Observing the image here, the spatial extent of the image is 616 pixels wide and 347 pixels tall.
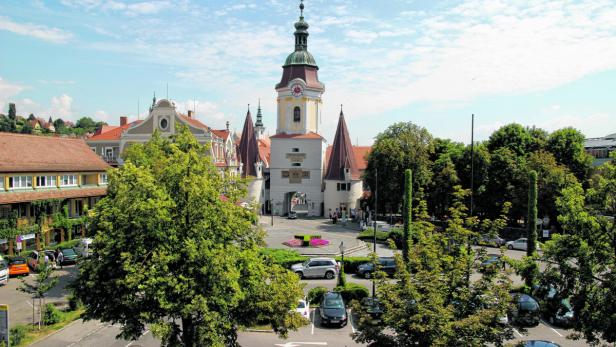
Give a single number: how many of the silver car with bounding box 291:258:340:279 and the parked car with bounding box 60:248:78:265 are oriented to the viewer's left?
1

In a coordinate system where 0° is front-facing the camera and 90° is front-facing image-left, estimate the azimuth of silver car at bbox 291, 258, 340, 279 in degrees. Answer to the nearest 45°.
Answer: approximately 90°

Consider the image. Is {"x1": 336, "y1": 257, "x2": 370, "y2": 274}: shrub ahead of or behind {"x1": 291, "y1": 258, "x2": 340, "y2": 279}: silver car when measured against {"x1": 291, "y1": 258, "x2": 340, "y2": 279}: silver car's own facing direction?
behind

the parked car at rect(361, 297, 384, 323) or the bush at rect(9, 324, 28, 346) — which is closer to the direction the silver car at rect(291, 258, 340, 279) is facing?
the bush

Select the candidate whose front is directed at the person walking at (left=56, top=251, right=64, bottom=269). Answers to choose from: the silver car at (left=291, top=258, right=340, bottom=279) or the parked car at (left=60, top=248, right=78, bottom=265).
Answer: the silver car

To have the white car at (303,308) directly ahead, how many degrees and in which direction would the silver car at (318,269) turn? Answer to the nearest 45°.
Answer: approximately 90° to its left

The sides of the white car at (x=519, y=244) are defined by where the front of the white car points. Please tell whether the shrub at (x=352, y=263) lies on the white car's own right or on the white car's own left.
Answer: on the white car's own left

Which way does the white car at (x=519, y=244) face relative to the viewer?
to the viewer's left

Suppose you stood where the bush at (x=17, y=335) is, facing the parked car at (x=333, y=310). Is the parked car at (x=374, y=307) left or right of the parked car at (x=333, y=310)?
right

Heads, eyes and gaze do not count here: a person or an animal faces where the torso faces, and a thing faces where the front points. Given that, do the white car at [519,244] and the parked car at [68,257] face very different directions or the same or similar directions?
very different directions

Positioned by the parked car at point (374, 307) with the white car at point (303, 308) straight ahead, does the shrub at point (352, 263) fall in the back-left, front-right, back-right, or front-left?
front-right

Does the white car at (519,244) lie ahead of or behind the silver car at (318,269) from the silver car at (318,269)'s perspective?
behind
